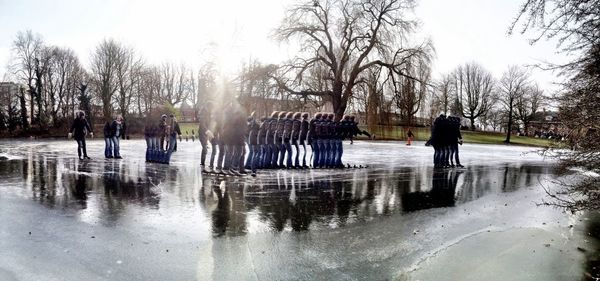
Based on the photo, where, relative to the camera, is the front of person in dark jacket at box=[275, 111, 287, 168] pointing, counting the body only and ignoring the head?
to the viewer's right

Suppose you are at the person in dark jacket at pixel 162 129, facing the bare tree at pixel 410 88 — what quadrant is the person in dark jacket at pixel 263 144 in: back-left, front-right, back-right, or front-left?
front-right

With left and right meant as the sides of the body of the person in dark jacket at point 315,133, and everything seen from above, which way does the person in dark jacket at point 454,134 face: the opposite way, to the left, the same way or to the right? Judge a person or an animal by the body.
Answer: the same way

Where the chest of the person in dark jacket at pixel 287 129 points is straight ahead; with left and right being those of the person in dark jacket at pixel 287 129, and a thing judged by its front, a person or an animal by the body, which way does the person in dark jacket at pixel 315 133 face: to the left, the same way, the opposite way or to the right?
the same way

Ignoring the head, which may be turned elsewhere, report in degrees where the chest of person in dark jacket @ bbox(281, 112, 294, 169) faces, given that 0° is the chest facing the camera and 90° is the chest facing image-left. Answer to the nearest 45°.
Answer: approximately 270°

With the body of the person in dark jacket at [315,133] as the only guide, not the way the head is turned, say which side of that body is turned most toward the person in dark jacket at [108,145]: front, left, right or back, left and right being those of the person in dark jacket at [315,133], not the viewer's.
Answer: back

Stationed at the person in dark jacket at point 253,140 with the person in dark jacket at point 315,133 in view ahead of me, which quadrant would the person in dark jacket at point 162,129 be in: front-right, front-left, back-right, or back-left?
back-left

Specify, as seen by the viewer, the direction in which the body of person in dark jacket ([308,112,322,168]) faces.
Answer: to the viewer's right

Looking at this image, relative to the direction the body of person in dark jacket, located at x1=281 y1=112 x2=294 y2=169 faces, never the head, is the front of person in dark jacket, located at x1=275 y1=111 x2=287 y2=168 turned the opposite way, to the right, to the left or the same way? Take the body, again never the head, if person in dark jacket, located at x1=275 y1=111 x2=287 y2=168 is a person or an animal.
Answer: the same way

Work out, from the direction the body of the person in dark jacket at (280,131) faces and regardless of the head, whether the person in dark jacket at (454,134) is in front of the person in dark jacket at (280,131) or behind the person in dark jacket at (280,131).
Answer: in front
